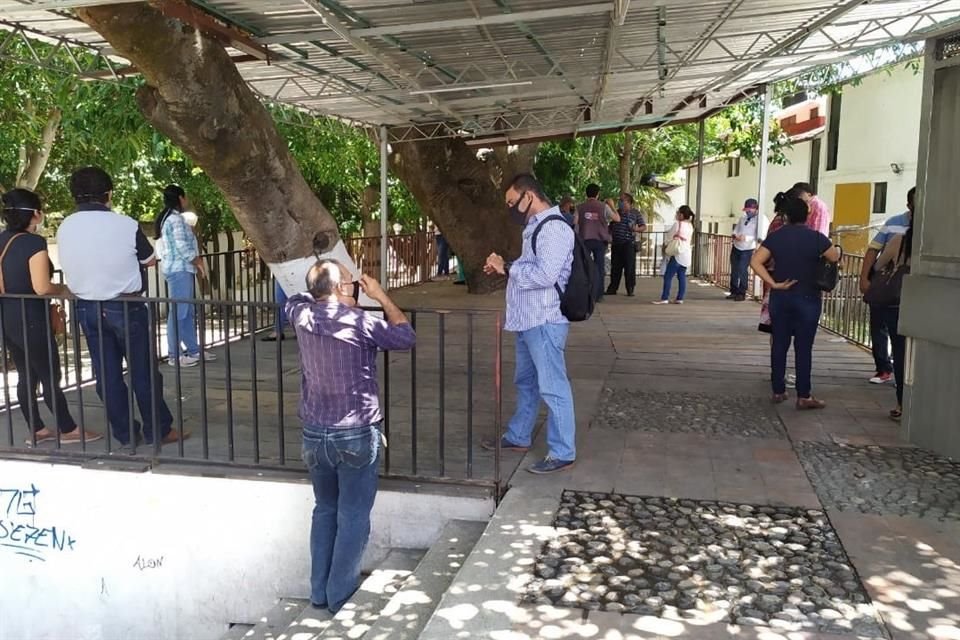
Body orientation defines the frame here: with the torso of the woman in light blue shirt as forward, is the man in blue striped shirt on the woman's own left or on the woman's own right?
on the woman's own right

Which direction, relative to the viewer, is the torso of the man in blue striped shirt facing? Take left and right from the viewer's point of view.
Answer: facing to the left of the viewer

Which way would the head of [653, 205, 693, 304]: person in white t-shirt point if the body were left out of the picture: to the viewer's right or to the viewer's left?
to the viewer's left

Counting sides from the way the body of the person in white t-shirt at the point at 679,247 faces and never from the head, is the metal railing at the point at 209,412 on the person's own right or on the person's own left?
on the person's own left

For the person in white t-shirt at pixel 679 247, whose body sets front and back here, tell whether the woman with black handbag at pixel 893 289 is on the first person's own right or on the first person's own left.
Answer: on the first person's own left

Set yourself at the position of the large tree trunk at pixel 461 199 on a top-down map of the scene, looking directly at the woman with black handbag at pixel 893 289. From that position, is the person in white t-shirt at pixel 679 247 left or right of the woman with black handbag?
left

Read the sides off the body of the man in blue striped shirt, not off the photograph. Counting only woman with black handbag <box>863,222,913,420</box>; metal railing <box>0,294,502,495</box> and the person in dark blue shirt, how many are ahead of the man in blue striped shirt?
1

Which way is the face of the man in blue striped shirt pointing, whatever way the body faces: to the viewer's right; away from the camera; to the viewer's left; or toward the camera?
to the viewer's left

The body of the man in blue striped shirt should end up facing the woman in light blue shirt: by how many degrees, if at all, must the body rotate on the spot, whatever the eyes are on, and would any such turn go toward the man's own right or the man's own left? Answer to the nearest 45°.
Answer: approximately 45° to the man's own right

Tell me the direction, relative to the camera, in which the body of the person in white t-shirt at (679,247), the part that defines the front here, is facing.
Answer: to the viewer's left

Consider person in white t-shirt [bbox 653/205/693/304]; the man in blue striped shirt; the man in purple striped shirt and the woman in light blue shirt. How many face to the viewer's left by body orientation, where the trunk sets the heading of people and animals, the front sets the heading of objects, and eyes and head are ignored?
2

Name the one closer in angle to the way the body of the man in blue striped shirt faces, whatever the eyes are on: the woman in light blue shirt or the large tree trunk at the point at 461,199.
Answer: the woman in light blue shirt

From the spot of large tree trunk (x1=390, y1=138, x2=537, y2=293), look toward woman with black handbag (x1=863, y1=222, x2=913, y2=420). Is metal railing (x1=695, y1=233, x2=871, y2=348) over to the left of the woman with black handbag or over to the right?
left

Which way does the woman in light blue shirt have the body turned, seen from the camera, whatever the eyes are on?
to the viewer's right
